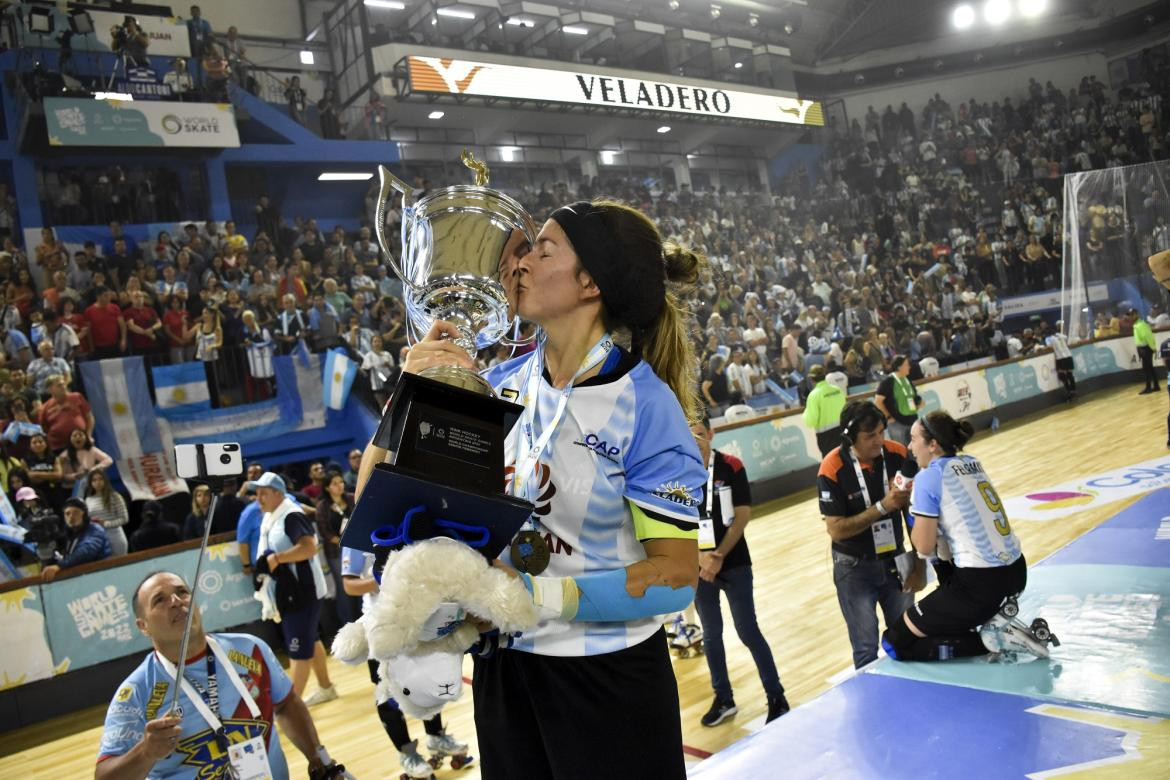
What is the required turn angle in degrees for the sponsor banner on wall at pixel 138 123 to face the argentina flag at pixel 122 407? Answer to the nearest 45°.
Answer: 0° — it already faces it

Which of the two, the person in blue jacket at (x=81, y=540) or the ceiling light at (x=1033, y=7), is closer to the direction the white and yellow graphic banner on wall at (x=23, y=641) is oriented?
the ceiling light

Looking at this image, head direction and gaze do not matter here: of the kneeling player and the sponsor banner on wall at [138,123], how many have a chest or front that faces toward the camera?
1

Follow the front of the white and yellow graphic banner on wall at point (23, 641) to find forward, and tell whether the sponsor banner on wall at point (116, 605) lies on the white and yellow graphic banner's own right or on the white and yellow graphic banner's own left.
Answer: on the white and yellow graphic banner's own left

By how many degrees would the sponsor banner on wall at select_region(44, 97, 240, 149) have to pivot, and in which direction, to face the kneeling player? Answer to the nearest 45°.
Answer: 0° — it already faces them

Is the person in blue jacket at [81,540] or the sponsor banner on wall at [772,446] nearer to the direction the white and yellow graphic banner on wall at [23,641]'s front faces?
the sponsor banner on wall

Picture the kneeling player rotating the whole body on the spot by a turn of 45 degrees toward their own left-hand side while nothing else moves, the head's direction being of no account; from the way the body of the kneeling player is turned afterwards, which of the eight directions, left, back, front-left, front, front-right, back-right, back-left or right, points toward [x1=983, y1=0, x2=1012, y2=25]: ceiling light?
right

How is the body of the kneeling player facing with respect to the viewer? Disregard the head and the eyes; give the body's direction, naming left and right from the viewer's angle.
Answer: facing away from the viewer and to the left of the viewer

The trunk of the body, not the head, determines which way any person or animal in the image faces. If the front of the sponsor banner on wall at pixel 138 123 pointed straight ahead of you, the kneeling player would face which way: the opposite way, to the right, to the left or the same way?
the opposite way

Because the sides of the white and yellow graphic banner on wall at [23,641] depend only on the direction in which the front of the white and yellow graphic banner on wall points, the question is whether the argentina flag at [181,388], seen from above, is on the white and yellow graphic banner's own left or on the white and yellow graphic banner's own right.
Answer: on the white and yellow graphic banner's own left

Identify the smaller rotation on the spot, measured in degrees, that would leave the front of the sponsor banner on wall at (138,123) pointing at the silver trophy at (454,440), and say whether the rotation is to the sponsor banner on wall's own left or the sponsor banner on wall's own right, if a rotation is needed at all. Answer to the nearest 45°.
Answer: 0° — it already faces it

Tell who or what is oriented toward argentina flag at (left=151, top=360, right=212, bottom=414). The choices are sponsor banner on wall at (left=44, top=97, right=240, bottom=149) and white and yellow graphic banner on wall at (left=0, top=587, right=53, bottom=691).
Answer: sponsor banner on wall at (left=44, top=97, right=240, bottom=149)

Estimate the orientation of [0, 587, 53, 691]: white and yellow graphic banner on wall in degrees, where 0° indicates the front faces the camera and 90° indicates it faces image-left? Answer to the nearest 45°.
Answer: approximately 315°
